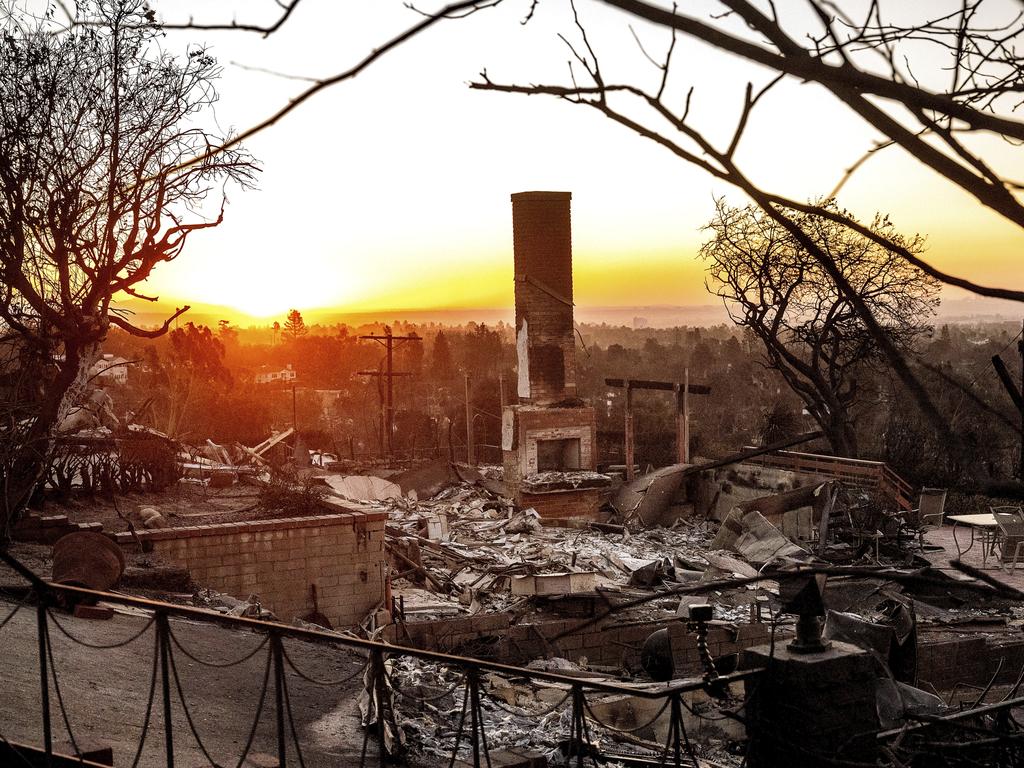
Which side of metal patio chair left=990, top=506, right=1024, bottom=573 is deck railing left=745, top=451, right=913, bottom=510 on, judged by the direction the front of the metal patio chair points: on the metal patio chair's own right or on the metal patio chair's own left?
on the metal patio chair's own right

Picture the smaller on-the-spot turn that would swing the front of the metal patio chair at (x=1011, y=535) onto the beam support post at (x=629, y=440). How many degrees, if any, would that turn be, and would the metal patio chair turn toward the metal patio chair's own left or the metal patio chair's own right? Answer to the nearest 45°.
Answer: approximately 90° to the metal patio chair's own right

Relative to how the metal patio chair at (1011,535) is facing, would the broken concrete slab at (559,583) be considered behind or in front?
in front

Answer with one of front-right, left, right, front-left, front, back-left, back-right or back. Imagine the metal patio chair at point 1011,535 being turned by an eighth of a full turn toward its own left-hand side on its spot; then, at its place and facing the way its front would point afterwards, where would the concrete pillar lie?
front

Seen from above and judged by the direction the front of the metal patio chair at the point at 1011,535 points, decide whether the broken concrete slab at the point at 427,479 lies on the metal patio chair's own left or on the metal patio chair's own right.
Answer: on the metal patio chair's own right

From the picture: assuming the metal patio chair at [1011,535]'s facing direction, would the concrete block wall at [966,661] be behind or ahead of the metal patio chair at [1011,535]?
ahead

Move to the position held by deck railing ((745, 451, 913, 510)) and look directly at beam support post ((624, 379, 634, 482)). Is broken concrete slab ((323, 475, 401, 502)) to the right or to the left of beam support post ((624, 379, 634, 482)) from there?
left

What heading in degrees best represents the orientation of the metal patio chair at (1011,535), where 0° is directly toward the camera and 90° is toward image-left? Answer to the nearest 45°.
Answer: approximately 45°

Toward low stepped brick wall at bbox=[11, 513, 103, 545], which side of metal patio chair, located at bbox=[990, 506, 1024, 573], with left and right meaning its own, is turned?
front

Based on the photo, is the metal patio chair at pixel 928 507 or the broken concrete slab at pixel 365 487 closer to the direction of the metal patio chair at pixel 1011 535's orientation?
the broken concrete slab

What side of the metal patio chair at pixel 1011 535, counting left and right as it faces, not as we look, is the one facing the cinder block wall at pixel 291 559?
front
